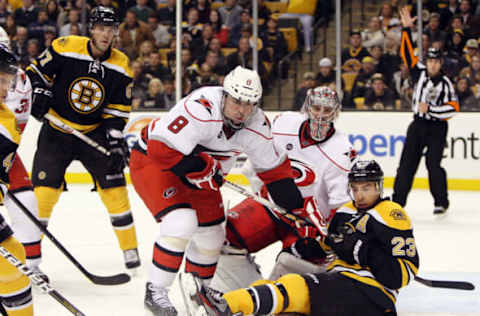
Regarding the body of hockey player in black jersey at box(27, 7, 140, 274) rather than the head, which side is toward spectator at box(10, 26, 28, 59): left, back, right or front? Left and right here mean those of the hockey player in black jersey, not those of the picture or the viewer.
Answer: back

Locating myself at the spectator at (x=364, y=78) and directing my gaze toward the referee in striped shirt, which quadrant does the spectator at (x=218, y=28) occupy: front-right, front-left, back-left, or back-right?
back-right

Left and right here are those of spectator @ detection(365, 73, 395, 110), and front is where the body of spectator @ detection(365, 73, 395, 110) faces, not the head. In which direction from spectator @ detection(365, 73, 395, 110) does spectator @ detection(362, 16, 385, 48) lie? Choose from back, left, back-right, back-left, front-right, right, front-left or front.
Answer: back

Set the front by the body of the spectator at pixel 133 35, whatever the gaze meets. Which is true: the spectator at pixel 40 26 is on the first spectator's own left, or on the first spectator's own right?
on the first spectator's own right

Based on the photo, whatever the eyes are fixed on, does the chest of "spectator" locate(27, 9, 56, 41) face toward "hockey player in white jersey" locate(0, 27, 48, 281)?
yes

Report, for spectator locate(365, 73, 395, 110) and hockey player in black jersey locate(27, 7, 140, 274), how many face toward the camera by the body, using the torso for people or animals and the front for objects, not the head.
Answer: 2

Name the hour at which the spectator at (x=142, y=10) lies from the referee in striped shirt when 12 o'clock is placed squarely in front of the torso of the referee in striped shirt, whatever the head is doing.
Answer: The spectator is roughly at 4 o'clock from the referee in striped shirt.

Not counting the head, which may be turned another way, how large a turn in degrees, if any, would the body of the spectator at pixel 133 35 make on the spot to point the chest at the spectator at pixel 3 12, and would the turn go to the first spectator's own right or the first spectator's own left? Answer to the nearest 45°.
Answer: approximately 90° to the first spectator's own right

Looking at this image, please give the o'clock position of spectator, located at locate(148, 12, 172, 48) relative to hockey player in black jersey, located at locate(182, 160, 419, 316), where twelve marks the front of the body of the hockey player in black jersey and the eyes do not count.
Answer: The spectator is roughly at 4 o'clock from the hockey player in black jersey.

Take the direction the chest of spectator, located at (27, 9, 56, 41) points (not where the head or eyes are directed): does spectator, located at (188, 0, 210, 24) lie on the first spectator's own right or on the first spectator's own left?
on the first spectator's own left

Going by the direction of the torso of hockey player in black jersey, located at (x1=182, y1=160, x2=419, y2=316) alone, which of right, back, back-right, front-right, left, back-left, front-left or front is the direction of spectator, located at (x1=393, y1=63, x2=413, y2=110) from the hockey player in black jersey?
back-right
